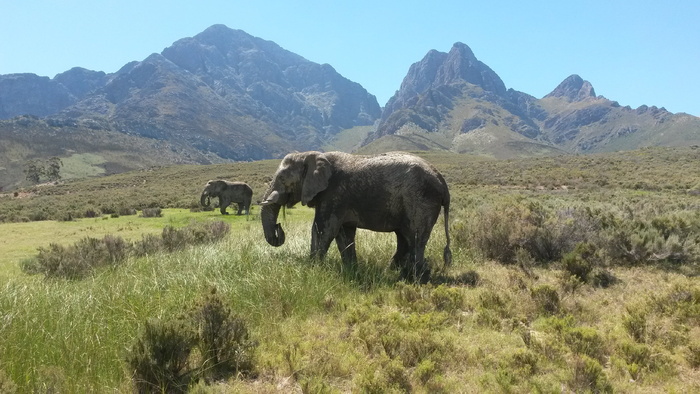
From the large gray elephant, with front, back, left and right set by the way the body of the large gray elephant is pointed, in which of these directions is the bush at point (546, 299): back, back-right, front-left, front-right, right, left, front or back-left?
back-left

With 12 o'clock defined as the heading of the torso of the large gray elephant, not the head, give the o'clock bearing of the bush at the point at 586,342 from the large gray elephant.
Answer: The bush is roughly at 8 o'clock from the large gray elephant.

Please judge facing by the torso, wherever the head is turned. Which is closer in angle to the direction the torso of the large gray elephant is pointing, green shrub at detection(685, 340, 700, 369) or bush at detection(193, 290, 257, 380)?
the bush

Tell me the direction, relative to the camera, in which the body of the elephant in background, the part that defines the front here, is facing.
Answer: to the viewer's left

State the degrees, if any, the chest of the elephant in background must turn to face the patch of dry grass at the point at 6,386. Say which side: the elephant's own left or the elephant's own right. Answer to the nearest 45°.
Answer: approximately 90° to the elephant's own left

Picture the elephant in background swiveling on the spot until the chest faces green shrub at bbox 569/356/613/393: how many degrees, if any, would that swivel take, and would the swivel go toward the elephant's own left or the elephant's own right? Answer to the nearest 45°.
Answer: approximately 90° to the elephant's own left

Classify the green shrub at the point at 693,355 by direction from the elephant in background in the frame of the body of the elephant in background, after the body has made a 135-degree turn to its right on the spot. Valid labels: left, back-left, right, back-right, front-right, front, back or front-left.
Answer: back-right

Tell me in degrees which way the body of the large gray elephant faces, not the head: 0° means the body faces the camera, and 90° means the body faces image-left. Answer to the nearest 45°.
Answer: approximately 90°

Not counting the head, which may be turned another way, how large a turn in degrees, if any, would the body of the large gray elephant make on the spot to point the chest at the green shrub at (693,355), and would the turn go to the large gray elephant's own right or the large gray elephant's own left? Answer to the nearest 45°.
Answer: approximately 135° to the large gray elephant's own left

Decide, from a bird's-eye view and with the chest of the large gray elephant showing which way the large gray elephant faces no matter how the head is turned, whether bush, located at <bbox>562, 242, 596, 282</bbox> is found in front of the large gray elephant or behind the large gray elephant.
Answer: behind

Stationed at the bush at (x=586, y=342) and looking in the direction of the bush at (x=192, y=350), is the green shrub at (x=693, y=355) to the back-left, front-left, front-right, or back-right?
back-left
